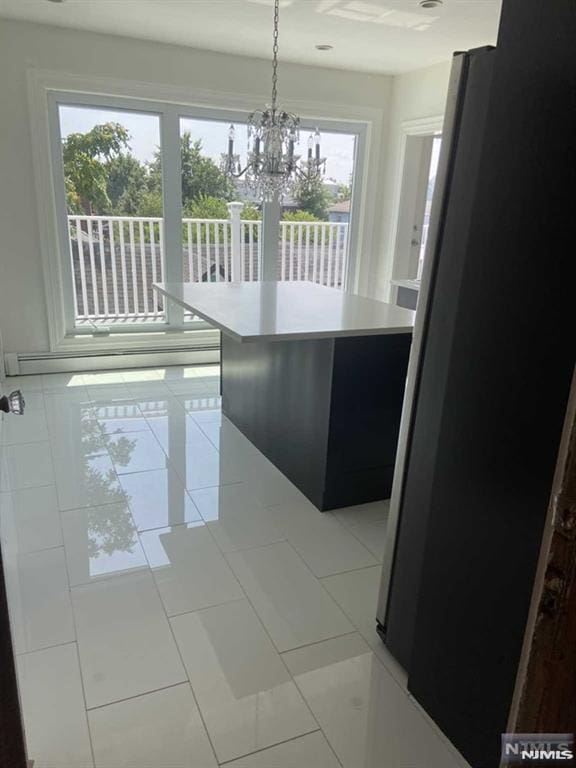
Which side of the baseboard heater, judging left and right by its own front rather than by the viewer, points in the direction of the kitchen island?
front

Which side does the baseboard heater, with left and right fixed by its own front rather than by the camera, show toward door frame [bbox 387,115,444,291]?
left

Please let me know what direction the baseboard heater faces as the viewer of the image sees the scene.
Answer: facing the viewer
